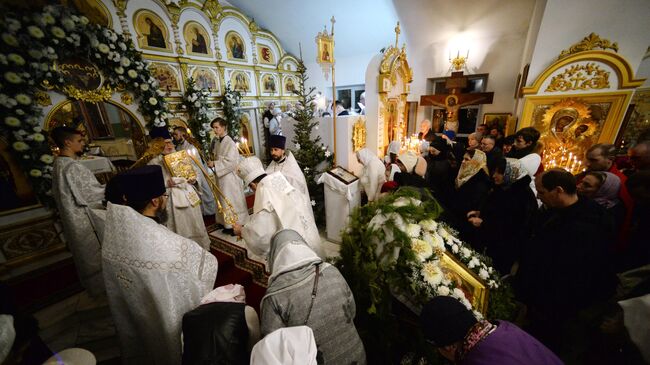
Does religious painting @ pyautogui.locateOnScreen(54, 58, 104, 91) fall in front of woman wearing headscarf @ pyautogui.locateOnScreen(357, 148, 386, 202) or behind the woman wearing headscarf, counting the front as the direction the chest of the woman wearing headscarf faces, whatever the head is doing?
in front

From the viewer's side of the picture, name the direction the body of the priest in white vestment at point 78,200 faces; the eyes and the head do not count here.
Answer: to the viewer's right

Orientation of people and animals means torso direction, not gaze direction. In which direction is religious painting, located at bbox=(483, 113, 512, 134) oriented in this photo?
toward the camera

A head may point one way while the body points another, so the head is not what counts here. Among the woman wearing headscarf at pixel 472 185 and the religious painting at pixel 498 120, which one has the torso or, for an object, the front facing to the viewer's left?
the woman wearing headscarf

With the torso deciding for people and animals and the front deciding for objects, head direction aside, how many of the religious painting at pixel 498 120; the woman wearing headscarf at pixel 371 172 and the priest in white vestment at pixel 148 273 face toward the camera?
1

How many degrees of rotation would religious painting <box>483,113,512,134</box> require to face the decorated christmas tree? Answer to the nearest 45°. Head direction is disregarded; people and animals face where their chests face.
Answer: approximately 45° to its right

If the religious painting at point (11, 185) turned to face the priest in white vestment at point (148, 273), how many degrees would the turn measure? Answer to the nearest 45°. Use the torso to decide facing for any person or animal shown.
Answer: approximately 45° to its right

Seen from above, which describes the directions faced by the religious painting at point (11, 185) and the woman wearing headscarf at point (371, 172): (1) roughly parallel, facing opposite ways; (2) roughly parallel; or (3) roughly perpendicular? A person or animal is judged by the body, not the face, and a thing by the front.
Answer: roughly parallel, facing opposite ways

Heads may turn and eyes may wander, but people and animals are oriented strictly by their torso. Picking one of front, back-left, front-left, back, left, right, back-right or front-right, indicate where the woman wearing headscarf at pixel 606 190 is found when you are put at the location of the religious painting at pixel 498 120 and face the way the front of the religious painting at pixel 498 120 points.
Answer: front

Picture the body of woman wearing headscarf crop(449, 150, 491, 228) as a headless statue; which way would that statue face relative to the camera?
to the viewer's left

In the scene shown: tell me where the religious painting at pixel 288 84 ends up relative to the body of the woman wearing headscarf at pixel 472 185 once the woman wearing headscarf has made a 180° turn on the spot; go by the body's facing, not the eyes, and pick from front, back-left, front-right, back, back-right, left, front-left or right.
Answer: back-left

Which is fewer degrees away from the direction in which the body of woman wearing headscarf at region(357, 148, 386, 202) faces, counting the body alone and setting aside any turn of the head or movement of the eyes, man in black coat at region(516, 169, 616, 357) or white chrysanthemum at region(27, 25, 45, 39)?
the white chrysanthemum
